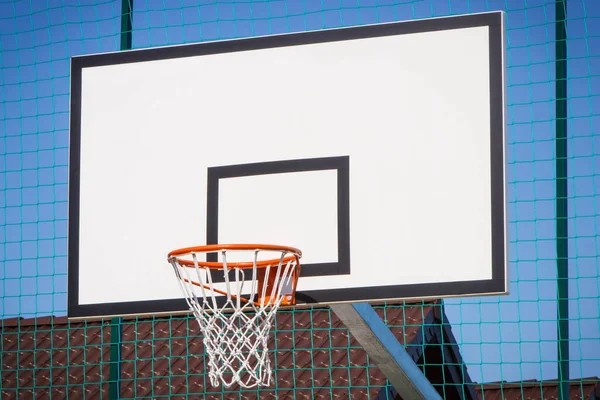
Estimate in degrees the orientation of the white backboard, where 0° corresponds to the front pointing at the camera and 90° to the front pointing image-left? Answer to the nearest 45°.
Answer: approximately 45°

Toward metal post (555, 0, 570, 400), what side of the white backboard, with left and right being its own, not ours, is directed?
back

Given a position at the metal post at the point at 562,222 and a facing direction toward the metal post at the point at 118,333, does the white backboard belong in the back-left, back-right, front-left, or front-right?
front-left
